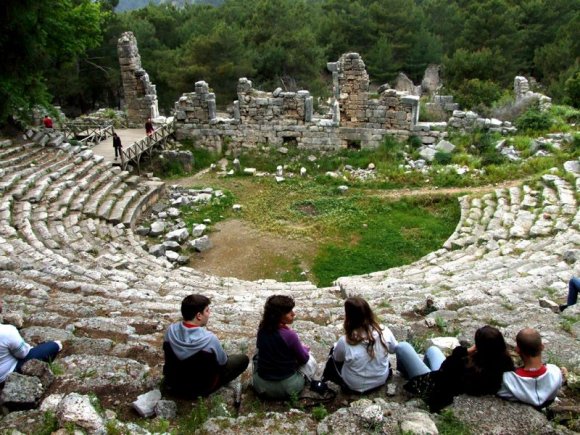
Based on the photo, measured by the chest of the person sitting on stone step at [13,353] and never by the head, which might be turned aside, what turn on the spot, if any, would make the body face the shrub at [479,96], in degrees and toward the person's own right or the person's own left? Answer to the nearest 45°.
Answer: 0° — they already face it

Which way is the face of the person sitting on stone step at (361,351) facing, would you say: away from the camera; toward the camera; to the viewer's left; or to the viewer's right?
away from the camera

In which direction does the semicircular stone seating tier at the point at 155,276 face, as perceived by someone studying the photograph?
facing away from the viewer

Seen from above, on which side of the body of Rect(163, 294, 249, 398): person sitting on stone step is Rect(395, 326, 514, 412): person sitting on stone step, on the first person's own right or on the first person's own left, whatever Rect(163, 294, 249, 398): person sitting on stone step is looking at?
on the first person's own right

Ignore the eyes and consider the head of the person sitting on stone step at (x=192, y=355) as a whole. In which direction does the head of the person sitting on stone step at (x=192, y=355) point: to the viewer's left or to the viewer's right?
to the viewer's right

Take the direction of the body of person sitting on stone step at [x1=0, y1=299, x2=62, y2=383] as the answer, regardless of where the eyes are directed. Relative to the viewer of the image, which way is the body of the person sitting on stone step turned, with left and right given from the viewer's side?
facing away from the viewer and to the right of the viewer

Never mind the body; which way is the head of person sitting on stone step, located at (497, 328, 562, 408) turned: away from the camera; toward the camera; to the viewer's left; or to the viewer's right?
away from the camera
